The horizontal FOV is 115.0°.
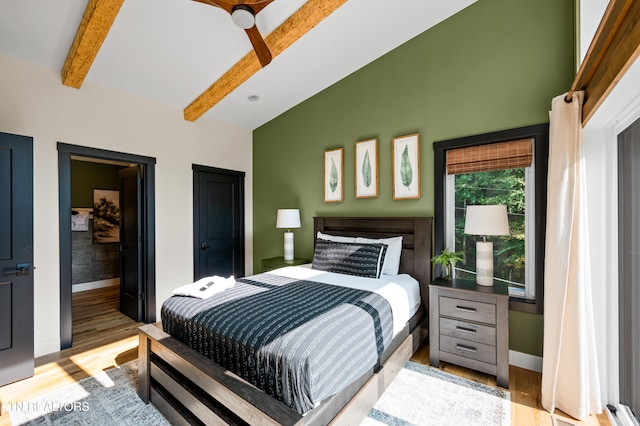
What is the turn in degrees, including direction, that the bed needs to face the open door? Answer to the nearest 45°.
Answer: approximately 90° to its right

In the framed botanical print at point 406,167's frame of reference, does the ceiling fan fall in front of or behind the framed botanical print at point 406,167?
in front

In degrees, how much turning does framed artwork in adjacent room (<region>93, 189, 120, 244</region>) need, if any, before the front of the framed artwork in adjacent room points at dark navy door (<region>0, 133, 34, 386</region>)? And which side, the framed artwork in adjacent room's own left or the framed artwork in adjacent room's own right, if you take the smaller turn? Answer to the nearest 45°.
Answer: approximately 45° to the framed artwork in adjacent room's own right

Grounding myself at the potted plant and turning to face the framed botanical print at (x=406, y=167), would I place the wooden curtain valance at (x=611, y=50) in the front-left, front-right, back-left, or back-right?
back-left

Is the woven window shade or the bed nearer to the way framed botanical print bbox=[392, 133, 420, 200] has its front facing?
the bed

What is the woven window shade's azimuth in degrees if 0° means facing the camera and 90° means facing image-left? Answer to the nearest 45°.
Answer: approximately 45°

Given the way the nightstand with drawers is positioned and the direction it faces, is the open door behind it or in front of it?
in front

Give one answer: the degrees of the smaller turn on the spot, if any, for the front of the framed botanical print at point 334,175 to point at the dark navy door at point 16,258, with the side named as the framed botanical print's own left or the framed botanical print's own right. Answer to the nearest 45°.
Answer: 0° — it already faces it

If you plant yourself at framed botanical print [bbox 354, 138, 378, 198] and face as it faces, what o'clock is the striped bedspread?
The striped bedspread is roughly at 11 o'clock from the framed botanical print.
